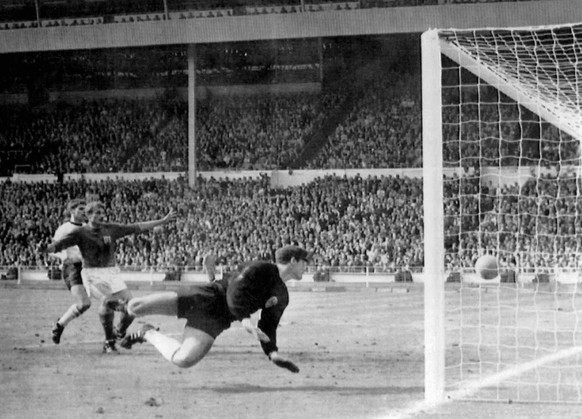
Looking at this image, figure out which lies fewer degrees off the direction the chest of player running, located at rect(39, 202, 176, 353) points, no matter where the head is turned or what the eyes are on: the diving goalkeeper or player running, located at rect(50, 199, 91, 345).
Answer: the diving goalkeeper

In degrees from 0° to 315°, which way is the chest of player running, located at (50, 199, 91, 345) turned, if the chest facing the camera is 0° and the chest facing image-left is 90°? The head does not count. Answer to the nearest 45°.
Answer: approximately 270°

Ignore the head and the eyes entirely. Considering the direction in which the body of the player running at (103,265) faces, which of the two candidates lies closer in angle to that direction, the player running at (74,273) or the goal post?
the goal post

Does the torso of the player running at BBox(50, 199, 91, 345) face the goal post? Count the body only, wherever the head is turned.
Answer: yes
